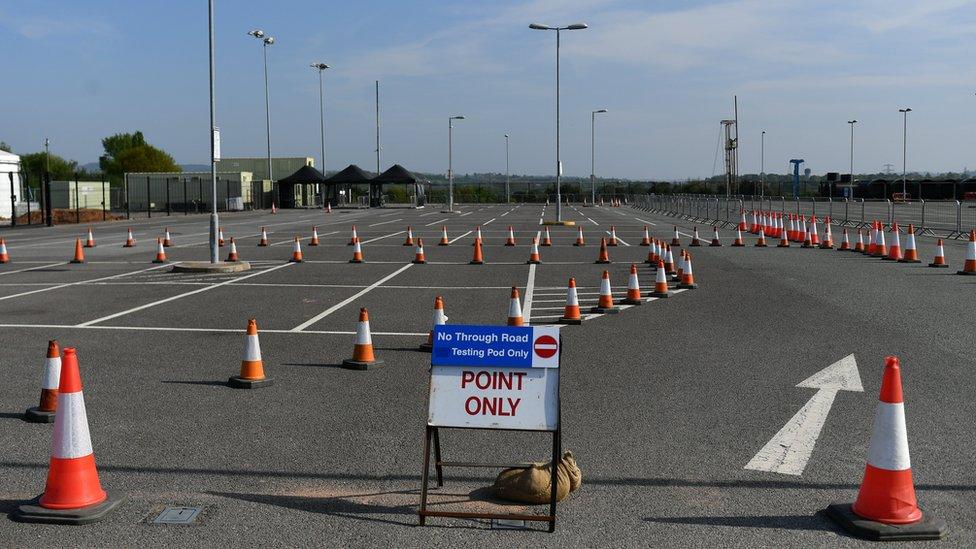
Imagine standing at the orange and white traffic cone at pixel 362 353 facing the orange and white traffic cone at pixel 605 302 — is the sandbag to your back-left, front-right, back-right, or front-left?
back-right

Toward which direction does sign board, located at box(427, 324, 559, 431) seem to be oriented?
toward the camera

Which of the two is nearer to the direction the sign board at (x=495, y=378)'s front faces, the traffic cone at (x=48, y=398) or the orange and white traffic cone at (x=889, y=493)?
the orange and white traffic cone

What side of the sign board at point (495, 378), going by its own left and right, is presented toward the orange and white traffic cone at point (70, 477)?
right

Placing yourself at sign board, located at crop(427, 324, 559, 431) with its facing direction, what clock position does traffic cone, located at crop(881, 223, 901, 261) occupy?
The traffic cone is roughly at 7 o'clock from the sign board.

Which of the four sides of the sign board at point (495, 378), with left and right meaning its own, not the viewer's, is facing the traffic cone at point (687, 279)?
back

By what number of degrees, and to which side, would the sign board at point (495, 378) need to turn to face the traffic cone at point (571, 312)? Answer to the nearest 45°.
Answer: approximately 180°

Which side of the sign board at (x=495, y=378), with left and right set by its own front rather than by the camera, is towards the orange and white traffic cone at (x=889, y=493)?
left

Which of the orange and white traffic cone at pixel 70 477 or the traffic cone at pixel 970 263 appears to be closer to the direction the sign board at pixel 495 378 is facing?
the orange and white traffic cone

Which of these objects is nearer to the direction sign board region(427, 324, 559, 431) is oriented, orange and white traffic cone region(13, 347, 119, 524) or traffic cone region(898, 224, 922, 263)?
the orange and white traffic cone
